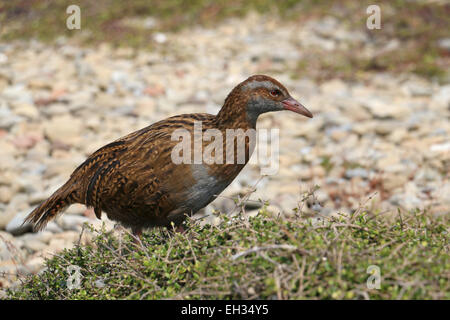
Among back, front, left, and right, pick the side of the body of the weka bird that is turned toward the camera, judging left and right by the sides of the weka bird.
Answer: right
